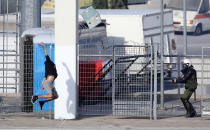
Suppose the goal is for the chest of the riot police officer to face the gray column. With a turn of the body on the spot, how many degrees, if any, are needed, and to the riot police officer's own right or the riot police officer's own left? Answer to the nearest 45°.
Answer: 0° — they already face it

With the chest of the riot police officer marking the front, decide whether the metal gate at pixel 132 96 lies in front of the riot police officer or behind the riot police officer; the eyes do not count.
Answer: in front

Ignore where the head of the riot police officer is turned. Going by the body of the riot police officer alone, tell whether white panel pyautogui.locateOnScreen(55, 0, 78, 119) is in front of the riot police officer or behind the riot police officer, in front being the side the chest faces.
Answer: in front

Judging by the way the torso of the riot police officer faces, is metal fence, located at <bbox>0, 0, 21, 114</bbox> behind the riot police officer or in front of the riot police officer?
in front

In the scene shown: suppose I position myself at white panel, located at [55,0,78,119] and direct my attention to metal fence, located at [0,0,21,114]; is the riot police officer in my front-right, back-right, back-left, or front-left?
back-right

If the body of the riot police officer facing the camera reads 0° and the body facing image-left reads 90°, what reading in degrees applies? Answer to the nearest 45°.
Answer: approximately 90°
